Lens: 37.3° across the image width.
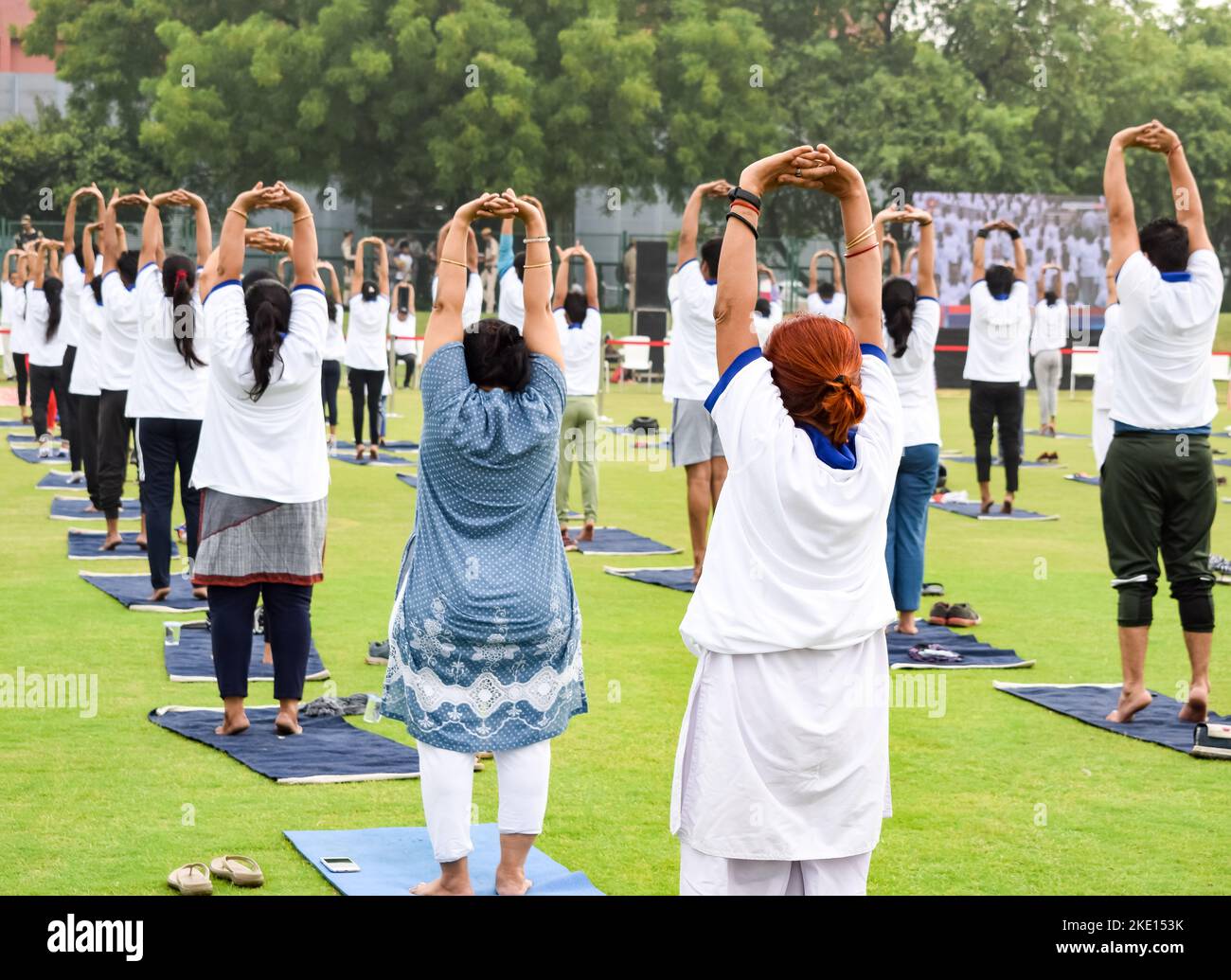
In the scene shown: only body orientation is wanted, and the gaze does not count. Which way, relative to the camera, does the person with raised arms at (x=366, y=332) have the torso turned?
away from the camera

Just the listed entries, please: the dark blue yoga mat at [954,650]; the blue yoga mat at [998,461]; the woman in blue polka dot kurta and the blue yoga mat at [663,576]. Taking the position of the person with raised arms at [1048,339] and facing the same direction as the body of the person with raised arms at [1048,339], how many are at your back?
4

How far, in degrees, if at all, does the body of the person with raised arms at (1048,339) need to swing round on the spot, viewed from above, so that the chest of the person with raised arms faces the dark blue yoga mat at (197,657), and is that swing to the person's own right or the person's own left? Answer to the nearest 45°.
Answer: approximately 180°

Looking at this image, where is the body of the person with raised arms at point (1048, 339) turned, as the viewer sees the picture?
away from the camera

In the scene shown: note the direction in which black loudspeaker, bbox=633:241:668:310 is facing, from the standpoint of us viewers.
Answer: facing the viewer

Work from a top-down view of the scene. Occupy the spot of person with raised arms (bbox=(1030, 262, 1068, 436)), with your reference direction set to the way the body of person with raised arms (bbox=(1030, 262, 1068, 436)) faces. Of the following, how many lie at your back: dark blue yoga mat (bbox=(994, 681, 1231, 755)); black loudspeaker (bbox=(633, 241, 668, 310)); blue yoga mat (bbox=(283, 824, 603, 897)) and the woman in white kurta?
3

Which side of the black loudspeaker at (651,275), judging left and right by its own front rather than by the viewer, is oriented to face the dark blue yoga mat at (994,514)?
front

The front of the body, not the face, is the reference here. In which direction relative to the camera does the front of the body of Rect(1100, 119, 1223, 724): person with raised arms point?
away from the camera

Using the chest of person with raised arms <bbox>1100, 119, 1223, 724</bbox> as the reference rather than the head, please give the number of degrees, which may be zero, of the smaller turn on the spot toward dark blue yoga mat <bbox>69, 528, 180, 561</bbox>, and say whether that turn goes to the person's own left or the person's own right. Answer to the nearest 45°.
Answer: approximately 90° to the person's own left

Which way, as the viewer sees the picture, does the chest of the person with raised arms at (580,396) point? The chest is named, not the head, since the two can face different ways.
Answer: away from the camera

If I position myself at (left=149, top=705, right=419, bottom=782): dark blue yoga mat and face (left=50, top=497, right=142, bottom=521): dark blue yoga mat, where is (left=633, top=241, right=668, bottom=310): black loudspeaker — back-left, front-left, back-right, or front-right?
front-right

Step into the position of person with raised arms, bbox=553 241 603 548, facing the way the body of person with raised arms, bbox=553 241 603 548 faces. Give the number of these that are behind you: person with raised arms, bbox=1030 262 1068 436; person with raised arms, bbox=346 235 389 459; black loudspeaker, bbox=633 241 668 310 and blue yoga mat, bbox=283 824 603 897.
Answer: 1

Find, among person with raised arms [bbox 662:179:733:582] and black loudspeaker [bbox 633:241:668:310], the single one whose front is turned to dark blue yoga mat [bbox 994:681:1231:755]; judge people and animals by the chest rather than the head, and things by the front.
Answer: the black loudspeaker

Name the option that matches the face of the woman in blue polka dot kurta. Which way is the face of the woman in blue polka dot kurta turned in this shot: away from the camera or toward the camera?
away from the camera

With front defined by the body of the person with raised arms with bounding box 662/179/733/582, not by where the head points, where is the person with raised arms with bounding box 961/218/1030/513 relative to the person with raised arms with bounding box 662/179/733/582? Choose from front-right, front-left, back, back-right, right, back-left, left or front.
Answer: front-right

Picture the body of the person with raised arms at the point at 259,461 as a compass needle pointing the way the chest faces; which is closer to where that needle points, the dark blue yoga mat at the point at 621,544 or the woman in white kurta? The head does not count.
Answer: the dark blue yoga mat

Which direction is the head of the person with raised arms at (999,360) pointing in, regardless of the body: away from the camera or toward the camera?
away from the camera

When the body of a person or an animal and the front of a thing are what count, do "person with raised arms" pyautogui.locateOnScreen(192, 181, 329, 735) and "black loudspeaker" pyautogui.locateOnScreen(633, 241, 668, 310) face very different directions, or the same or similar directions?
very different directions

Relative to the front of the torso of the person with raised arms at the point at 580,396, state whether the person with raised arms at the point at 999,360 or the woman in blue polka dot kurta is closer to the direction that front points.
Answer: the person with raised arms
